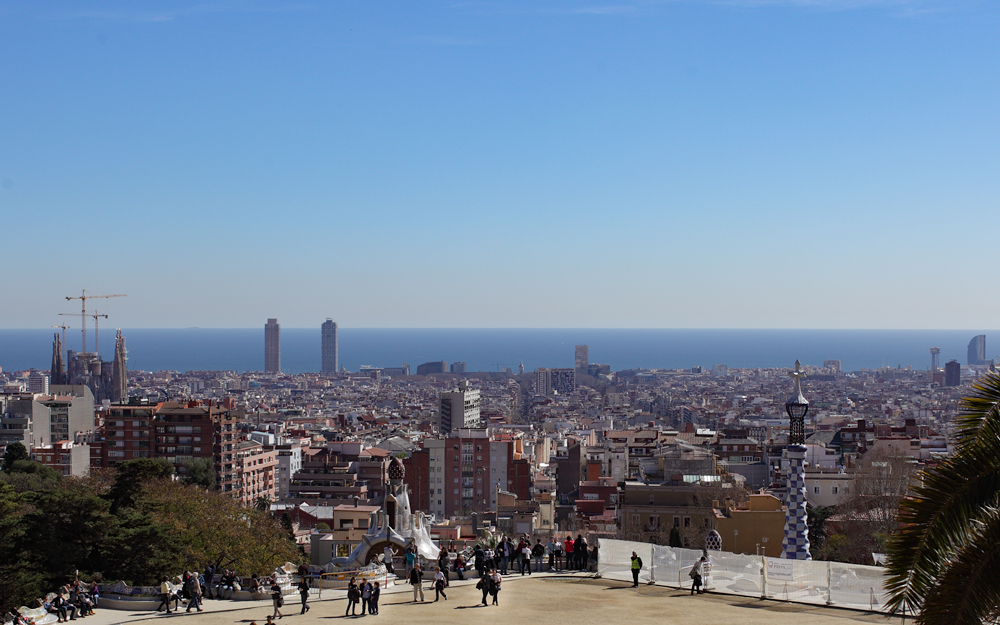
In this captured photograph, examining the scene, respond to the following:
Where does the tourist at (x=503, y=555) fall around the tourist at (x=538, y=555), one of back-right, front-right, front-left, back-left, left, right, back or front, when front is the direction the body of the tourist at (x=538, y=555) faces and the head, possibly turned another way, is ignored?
back-left

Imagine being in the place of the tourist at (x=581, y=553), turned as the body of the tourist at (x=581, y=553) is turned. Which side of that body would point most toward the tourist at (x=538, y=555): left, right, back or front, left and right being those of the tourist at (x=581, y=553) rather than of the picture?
left

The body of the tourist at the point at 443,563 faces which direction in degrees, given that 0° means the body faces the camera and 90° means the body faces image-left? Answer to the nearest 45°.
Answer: approximately 180°

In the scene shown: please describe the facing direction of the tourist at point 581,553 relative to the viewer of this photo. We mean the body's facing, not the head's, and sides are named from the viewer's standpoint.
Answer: facing away from the viewer

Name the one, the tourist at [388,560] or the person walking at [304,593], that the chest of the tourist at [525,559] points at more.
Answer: the tourist

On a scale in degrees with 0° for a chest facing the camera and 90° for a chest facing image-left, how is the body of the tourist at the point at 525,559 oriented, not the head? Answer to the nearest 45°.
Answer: approximately 180°

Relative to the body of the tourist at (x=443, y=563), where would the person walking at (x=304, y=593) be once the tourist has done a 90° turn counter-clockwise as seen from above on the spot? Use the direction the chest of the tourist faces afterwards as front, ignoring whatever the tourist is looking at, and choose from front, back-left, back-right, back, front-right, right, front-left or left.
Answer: front-left

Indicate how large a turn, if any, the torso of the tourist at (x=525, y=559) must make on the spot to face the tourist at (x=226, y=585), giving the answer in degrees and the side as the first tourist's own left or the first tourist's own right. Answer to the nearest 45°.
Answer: approximately 90° to the first tourist's own left
